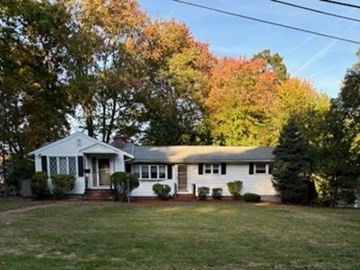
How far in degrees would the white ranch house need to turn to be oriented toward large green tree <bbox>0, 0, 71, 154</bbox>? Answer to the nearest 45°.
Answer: approximately 135° to its right

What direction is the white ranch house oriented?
toward the camera

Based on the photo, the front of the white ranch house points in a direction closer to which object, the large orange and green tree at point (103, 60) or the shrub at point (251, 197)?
the shrub

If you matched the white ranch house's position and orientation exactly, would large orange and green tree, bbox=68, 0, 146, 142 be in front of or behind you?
behind

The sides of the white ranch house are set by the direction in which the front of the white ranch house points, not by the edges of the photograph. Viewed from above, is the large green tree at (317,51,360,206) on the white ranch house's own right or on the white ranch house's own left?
on the white ranch house's own left

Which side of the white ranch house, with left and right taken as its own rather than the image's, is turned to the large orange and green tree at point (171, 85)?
back
